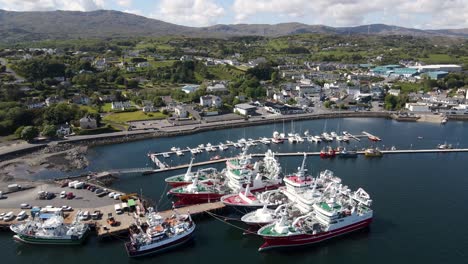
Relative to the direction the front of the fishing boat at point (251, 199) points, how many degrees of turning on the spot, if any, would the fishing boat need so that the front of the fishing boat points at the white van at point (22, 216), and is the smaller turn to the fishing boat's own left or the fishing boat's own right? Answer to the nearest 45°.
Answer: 0° — it already faces it

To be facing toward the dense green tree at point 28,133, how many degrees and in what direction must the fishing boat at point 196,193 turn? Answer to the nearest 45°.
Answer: approximately 45° to its right

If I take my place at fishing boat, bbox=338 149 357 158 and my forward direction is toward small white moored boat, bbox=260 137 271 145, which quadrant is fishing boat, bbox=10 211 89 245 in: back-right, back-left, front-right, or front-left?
front-left

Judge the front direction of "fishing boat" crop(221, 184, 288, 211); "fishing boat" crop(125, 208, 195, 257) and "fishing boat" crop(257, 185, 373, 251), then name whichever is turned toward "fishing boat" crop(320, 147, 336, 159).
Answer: "fishing boat" crop(125, 208, 195, 257)

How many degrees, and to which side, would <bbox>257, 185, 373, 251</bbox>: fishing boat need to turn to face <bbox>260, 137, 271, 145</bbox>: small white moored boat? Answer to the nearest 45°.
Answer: approximately 135° to its right

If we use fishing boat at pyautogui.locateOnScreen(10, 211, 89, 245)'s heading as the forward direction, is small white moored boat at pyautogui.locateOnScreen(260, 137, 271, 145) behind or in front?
behind

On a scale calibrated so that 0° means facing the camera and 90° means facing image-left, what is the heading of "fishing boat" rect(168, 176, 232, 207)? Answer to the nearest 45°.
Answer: approximately 90°

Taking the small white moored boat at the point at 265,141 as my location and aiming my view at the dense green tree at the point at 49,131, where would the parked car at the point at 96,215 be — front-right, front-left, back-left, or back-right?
front-left

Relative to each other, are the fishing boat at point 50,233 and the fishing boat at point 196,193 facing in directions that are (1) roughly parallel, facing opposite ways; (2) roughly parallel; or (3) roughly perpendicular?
roughly parallel

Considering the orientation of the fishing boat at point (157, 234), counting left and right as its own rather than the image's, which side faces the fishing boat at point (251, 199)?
front

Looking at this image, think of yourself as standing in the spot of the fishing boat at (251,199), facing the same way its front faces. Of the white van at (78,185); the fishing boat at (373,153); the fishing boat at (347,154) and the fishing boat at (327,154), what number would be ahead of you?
1

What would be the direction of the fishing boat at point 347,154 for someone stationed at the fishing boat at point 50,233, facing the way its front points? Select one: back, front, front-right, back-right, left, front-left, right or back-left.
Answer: back

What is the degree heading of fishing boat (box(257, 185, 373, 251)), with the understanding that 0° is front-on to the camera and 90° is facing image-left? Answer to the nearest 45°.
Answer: approximately 45°

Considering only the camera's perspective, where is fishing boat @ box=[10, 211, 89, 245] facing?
facing to the left of the viewer
